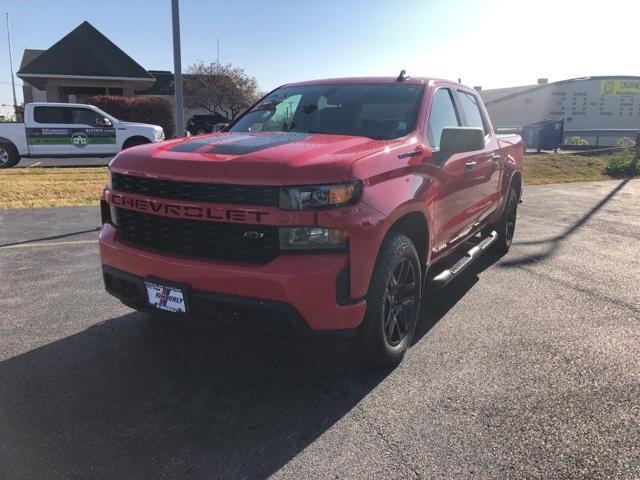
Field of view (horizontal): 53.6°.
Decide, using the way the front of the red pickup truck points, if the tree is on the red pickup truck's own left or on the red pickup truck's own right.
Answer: on the red pickup truck's own right

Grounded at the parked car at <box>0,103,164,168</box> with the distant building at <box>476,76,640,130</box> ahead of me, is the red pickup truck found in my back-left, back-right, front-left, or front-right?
back-right

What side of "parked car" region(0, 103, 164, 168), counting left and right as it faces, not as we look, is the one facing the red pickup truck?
right

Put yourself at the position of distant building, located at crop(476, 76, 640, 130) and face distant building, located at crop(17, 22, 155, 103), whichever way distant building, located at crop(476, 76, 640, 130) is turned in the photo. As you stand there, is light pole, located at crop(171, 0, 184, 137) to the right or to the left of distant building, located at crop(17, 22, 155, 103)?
left

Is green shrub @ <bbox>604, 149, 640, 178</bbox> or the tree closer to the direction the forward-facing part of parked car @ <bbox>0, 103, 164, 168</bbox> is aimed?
the green shrub

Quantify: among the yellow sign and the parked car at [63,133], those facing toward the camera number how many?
1

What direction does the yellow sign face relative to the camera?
toward the camera

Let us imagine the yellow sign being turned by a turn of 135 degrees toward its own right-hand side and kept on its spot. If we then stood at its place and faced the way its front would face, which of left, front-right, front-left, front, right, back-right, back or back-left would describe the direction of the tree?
left

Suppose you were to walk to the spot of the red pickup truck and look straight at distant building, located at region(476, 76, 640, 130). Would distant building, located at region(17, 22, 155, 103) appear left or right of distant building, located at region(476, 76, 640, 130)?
left

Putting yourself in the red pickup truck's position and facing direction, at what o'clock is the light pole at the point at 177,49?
The light pole is roughly at 4 o'clock from the red pickup truck.

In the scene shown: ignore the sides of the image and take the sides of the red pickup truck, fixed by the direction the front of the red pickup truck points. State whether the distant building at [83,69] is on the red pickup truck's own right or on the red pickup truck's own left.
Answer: on the red pickup truck's own right

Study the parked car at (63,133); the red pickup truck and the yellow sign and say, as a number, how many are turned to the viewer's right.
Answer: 1

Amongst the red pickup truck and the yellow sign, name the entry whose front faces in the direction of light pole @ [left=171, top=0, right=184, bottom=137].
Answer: the yellow sign

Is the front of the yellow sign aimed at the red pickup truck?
yes

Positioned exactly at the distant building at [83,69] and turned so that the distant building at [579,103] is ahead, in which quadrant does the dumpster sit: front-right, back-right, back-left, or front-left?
front-right

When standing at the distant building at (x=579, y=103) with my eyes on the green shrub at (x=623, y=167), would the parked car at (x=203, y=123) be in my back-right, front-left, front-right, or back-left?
front-right

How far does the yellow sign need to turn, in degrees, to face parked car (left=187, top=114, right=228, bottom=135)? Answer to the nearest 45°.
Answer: approximately 45° to its right

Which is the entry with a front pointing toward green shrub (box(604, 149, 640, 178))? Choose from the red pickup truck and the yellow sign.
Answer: the yellow sign

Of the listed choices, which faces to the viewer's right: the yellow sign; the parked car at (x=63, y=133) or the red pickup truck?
the parked car

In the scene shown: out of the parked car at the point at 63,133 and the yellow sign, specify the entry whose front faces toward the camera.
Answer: the yellow sign

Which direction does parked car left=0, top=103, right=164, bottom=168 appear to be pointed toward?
to the viewer's right
